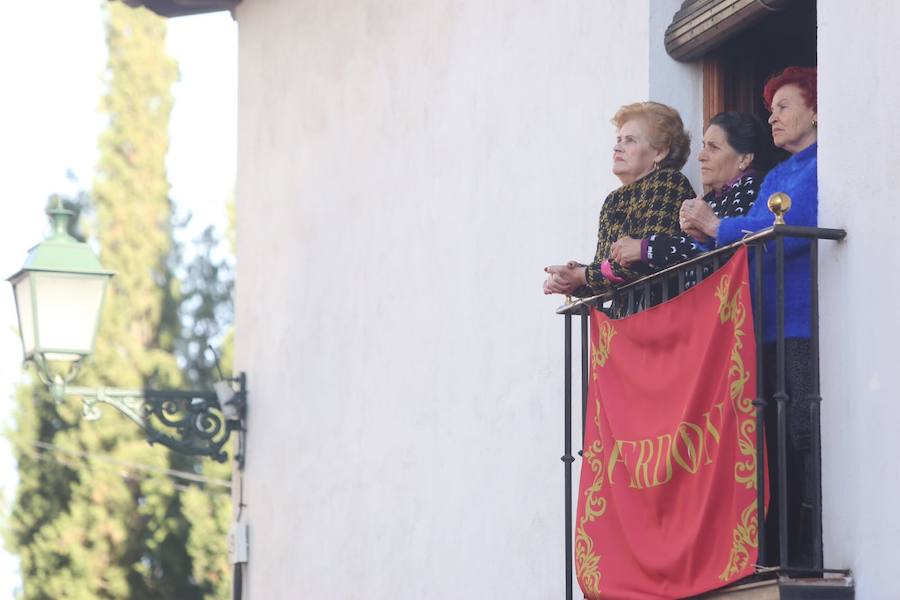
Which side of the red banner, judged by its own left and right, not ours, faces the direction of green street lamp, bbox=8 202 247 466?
right

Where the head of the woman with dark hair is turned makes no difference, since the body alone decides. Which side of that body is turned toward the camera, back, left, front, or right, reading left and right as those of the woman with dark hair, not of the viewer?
left

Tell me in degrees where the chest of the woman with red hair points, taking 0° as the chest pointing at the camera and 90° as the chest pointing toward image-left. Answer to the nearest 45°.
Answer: approximately 45°

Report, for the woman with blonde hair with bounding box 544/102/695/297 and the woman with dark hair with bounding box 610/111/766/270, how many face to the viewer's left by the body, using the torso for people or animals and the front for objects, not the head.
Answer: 2

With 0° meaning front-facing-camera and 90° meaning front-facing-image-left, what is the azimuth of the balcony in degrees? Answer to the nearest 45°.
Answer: approximately 45°

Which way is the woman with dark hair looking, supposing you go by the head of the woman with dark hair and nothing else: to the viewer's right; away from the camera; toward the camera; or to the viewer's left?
to the viewer's left

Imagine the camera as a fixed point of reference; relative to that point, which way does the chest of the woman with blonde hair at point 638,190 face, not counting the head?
to the viewer's left

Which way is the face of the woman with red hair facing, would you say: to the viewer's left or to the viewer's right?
to the viewer's left

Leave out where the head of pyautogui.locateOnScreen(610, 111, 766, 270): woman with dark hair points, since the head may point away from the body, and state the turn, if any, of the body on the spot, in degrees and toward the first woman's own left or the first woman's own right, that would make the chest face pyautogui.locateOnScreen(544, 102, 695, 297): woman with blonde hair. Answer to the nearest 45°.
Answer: approximately 45° to the first woman's own right
